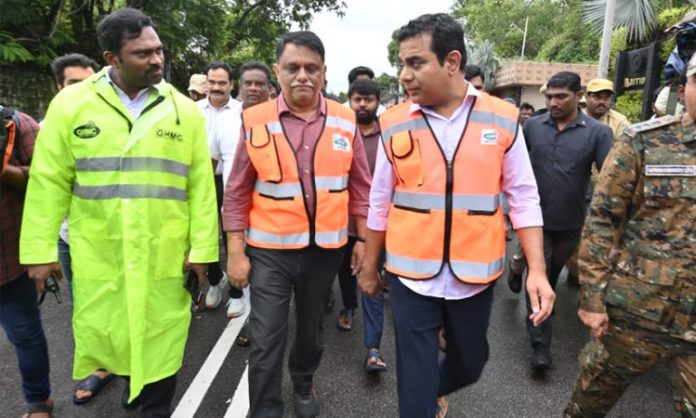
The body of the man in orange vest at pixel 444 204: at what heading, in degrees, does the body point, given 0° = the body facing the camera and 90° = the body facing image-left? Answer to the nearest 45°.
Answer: approximately 0°

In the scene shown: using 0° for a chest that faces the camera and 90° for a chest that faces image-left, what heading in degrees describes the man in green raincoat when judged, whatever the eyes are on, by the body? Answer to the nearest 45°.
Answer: approximately 0°

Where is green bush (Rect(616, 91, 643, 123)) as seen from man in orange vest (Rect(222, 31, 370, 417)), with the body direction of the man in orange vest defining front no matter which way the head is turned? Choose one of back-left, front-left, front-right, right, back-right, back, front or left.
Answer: back-left

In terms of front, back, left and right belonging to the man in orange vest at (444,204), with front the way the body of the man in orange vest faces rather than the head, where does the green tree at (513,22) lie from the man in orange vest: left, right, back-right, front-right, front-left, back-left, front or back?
back

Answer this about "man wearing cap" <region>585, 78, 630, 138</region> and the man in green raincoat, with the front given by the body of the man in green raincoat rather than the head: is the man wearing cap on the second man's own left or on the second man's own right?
on the second man's own left

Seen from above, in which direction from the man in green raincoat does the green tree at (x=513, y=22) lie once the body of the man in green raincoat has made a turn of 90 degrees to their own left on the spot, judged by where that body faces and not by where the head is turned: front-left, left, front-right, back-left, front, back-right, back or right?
front-left

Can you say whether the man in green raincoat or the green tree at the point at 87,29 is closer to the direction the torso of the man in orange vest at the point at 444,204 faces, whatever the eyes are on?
the man in green raincoat
